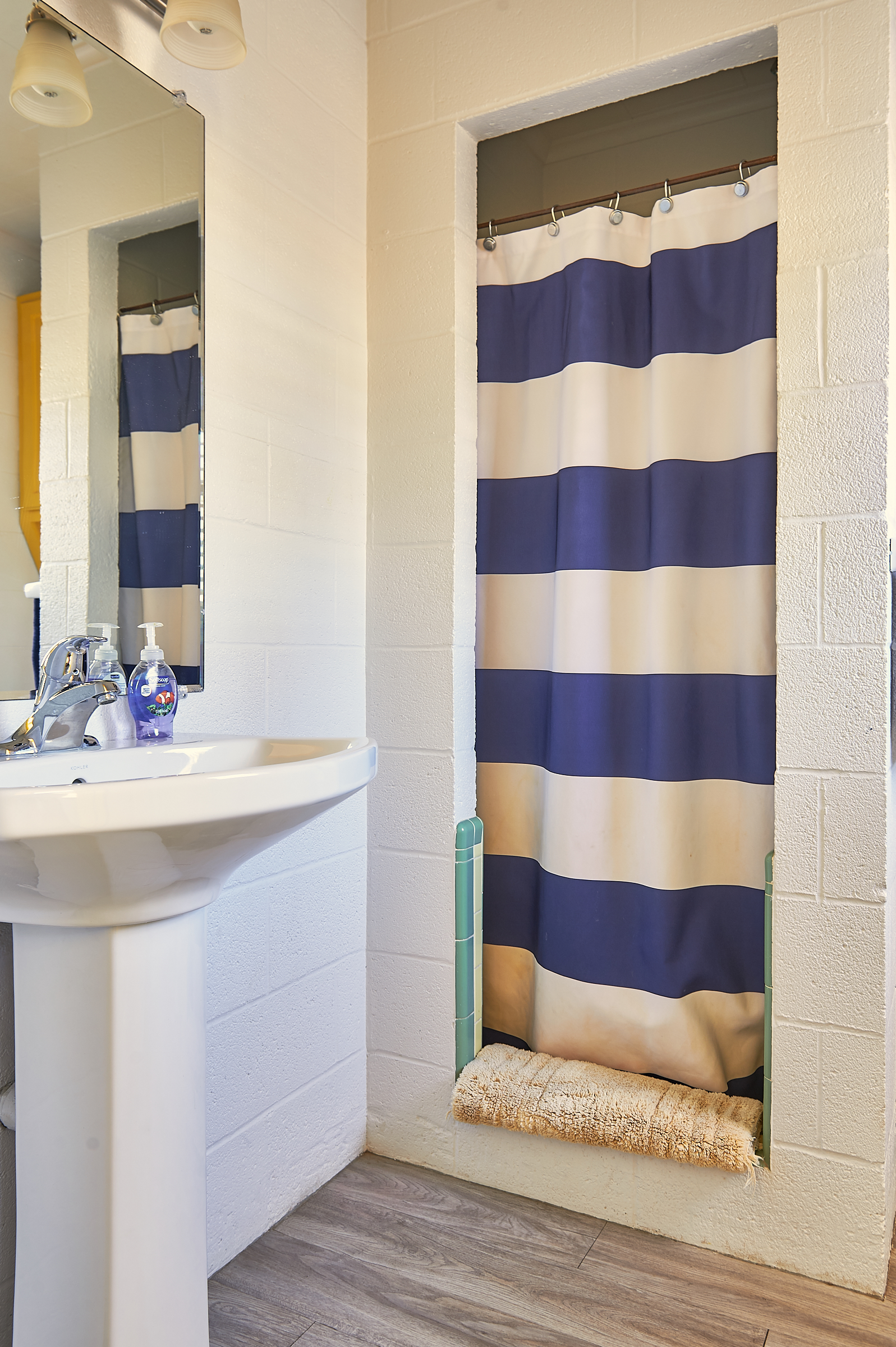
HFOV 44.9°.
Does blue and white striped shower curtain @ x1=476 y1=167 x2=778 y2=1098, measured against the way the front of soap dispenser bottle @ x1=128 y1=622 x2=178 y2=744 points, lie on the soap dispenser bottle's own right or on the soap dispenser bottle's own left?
on the soap dispenser bottle's own left

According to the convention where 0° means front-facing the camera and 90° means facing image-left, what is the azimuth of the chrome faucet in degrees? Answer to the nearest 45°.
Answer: approximately 315°

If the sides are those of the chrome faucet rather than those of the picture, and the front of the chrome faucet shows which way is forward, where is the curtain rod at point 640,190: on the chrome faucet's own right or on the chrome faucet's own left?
on the chrome faucet's own left
